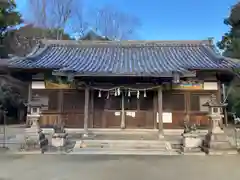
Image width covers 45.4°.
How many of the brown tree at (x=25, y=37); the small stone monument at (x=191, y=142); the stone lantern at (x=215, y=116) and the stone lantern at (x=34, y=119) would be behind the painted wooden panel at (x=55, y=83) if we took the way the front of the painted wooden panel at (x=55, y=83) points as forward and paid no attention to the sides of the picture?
1

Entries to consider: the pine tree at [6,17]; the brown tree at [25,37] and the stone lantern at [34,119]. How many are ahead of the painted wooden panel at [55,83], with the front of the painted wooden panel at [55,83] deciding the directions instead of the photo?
1

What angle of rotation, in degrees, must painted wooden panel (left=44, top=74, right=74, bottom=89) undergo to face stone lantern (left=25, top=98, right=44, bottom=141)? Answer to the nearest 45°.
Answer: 0° — it already faces it

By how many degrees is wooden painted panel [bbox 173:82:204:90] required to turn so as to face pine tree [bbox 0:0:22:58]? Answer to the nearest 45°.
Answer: approximately 90° to its right

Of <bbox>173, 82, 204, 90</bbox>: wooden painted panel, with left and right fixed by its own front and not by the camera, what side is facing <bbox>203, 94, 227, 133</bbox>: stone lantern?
front

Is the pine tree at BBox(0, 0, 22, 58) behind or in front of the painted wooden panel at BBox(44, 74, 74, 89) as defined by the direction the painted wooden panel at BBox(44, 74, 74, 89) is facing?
behind

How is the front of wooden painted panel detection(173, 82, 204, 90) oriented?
toward the camera

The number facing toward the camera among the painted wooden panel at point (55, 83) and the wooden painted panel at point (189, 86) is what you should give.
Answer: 2

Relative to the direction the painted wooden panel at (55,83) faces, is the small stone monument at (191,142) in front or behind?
in front

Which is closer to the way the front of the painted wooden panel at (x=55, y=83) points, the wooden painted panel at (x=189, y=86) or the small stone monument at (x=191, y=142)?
the small stone monument

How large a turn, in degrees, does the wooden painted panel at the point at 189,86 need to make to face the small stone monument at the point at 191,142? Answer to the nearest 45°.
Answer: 0° — it already faces it

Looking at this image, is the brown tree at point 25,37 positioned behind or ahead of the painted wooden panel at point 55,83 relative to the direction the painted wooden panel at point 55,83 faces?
behind

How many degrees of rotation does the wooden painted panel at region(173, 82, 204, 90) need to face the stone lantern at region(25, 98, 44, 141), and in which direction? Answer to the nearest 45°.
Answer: approximately 45° to its right

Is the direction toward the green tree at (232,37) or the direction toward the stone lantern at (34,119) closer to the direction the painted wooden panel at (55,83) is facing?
the stone lantern

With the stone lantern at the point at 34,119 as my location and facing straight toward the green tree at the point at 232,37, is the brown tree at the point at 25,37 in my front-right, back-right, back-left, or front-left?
front-left

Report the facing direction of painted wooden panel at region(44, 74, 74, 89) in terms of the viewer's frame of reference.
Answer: facing the viewer
